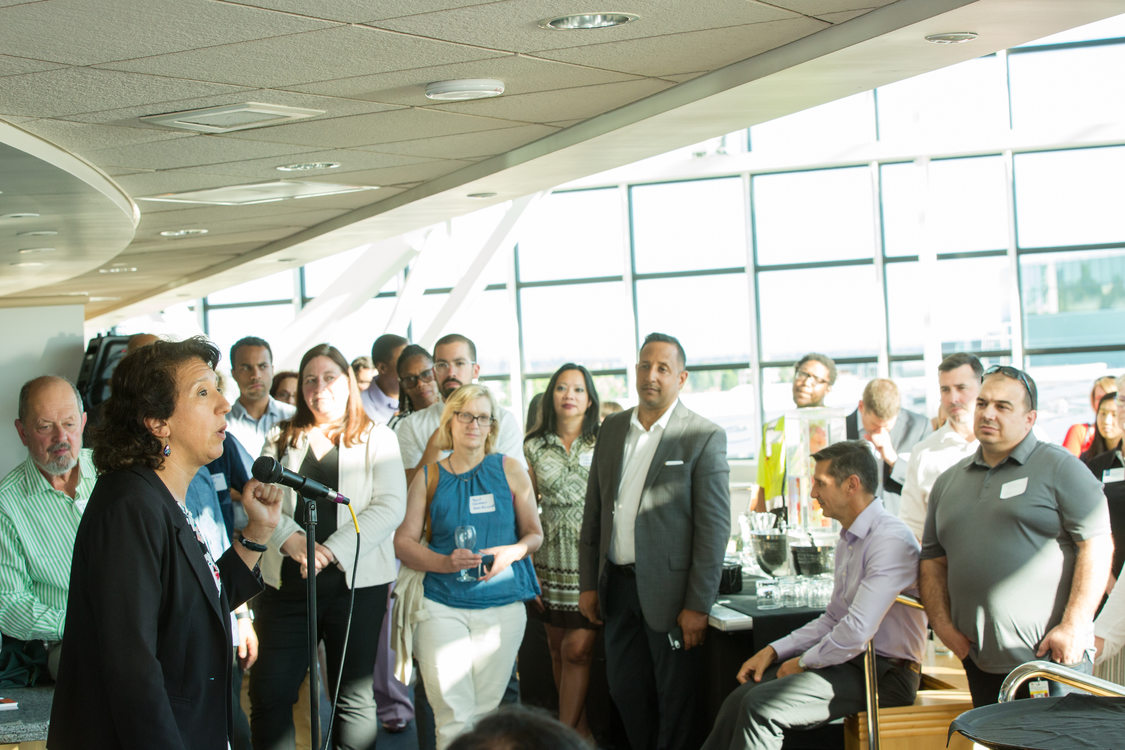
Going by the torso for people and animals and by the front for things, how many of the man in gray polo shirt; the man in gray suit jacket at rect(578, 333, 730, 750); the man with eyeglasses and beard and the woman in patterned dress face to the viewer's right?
0

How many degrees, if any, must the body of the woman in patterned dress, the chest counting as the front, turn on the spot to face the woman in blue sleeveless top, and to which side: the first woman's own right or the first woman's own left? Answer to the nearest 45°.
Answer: approximately 45° to the first woman's own right

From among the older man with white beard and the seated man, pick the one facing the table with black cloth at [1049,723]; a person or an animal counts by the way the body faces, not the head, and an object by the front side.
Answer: the older man with white beard

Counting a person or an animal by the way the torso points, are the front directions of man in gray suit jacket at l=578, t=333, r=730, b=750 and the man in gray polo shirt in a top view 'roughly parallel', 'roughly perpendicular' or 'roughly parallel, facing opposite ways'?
roughly parallel

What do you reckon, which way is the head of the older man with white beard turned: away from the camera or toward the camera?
toward the camera

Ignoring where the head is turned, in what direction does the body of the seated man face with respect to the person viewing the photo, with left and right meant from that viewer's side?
facing to the left of the viewer

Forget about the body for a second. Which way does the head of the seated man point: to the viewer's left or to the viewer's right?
to the viewer's left

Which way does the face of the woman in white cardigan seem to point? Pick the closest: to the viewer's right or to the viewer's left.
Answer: to the viewer's left

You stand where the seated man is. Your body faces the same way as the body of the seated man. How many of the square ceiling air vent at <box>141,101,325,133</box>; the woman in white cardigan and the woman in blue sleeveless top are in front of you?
3

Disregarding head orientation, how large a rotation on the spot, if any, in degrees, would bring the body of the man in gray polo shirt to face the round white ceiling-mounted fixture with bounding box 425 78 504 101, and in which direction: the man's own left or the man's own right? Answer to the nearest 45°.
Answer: approximately 45° to the man's own right

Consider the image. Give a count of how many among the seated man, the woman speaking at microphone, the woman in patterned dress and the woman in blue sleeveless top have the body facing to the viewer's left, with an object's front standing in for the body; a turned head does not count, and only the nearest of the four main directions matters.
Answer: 1

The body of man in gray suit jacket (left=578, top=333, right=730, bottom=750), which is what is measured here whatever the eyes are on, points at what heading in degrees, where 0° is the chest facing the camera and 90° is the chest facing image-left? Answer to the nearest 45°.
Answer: approximately 45°

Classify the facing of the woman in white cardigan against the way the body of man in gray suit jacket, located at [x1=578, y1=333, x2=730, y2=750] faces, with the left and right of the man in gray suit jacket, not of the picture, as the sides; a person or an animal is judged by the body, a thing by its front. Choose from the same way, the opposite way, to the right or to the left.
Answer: the same way

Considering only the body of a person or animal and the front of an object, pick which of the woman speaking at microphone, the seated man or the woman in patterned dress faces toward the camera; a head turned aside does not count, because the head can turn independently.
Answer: the woman in patterned dress

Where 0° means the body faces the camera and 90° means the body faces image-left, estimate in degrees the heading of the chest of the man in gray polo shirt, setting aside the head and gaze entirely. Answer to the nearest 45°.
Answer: approximately 45°

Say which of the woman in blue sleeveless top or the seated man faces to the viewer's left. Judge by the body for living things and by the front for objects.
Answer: the seated man

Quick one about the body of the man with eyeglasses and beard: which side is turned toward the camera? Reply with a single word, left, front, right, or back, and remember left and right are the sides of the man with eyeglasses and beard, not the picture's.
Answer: front

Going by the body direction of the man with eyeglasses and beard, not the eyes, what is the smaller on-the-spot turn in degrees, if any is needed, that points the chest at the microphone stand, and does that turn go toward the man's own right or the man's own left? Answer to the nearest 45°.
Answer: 0° — they already face it

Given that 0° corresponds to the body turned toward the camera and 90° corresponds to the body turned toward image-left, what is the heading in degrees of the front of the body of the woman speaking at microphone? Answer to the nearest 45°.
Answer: approximately 270°

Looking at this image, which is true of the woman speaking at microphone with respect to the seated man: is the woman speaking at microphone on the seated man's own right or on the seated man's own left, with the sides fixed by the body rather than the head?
on the seated man's own left

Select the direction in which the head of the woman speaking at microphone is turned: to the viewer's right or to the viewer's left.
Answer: to the viewer's right
